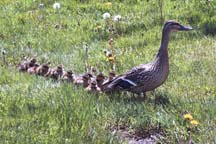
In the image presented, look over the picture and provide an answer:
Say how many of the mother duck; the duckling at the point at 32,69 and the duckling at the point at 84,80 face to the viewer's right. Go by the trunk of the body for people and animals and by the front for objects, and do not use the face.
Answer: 3

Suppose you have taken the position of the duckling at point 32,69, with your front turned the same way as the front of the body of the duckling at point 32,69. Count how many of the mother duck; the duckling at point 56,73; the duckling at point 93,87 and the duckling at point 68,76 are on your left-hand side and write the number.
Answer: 0

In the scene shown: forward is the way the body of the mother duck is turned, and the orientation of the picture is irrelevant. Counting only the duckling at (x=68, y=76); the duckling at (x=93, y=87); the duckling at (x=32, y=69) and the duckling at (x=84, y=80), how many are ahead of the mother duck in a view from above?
0

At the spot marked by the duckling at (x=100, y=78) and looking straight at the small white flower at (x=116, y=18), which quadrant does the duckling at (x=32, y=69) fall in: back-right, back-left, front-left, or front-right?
front-left

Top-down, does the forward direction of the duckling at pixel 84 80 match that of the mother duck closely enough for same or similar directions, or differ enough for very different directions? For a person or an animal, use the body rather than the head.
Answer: same or similar directions

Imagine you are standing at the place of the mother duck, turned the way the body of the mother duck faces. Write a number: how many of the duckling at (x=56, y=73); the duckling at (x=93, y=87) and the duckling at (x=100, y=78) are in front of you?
0

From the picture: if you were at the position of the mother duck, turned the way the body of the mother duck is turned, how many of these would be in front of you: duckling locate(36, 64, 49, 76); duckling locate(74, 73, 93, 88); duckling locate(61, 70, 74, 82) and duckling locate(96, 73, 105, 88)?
0

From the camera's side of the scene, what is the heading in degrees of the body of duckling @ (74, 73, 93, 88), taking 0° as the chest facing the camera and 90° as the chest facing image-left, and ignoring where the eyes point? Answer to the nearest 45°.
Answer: approximately 270°

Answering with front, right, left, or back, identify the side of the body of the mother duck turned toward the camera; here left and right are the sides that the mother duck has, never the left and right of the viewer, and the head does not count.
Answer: right

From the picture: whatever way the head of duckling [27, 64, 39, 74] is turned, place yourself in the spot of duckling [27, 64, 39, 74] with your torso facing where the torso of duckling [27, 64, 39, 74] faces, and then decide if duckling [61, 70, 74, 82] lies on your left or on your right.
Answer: on your right

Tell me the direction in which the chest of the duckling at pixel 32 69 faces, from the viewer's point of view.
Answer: to the viewer's right

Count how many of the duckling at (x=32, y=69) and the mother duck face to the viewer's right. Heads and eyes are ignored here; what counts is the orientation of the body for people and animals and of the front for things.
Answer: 2

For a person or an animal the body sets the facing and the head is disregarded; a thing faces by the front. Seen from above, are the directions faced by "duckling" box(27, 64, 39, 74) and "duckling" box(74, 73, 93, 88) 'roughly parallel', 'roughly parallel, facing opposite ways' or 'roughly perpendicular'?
roughly parallel
